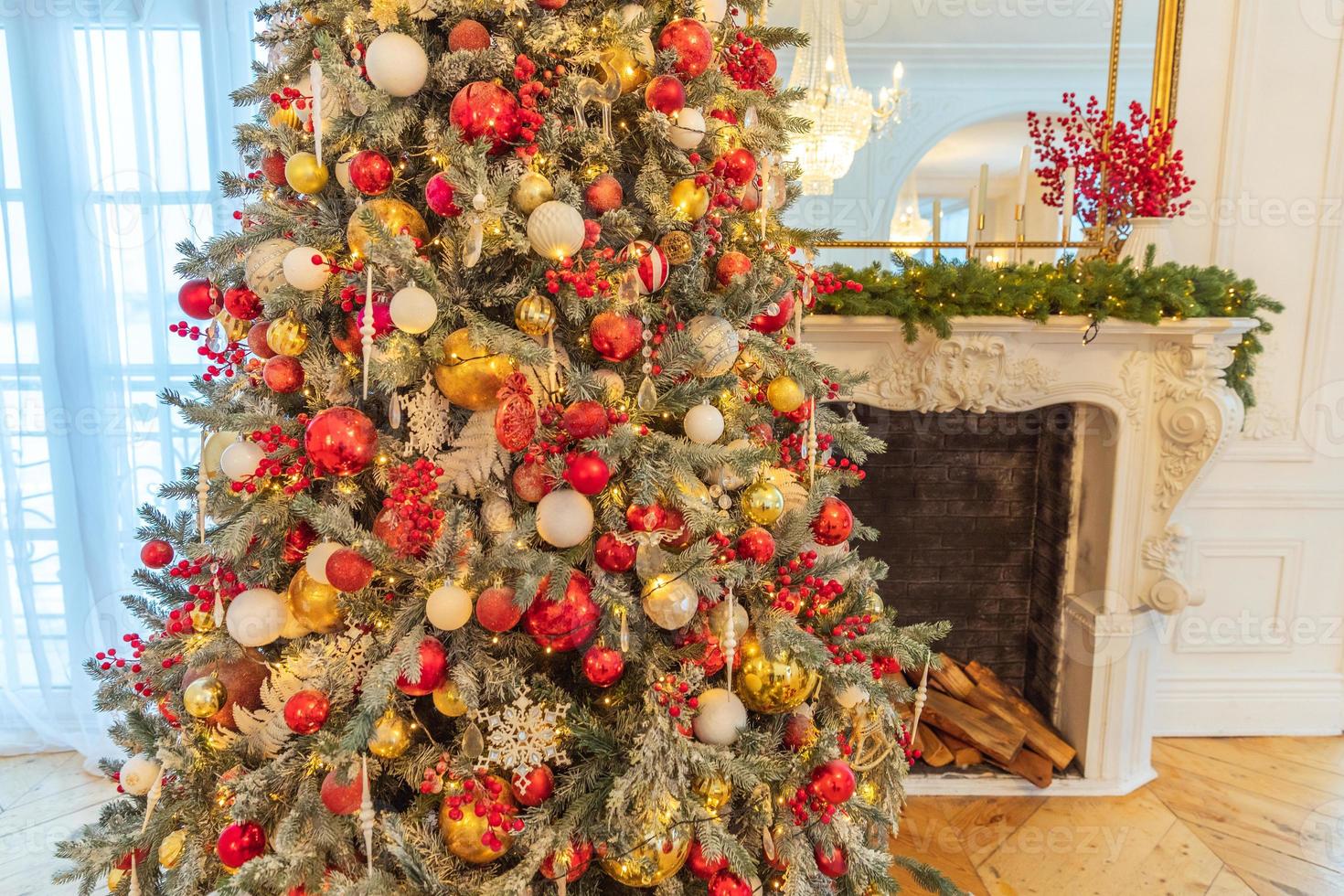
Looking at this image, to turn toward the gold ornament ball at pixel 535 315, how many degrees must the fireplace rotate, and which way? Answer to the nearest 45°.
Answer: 0° — it already faces it

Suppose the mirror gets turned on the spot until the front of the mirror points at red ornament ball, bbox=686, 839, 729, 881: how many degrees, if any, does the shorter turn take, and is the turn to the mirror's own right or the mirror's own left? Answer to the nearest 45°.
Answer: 0° — it already faces it

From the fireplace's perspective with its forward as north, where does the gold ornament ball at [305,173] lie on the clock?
The gold ornament ball is roughly at 1 o'clock from the fireplace.

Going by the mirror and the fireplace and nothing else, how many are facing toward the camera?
2

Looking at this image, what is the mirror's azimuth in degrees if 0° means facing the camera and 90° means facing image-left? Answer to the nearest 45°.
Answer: approximately 0°

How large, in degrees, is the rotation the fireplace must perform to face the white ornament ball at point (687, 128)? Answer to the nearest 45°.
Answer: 0° — it already faces it
